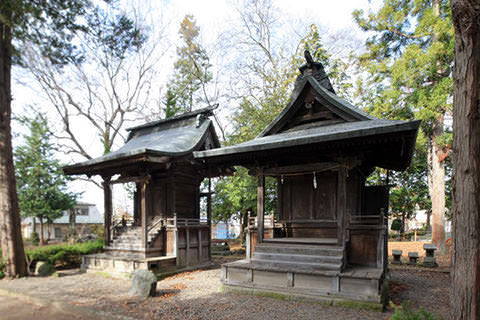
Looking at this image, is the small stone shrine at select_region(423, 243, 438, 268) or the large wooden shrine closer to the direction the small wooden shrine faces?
the large wooden shrine

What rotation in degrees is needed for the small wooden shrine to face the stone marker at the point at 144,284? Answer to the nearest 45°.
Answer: approximately 45° to its left

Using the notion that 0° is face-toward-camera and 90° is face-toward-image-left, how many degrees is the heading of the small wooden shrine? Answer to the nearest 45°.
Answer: approximately 45°

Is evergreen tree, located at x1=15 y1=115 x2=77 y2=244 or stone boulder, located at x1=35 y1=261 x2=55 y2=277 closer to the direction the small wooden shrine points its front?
the stone boulder
